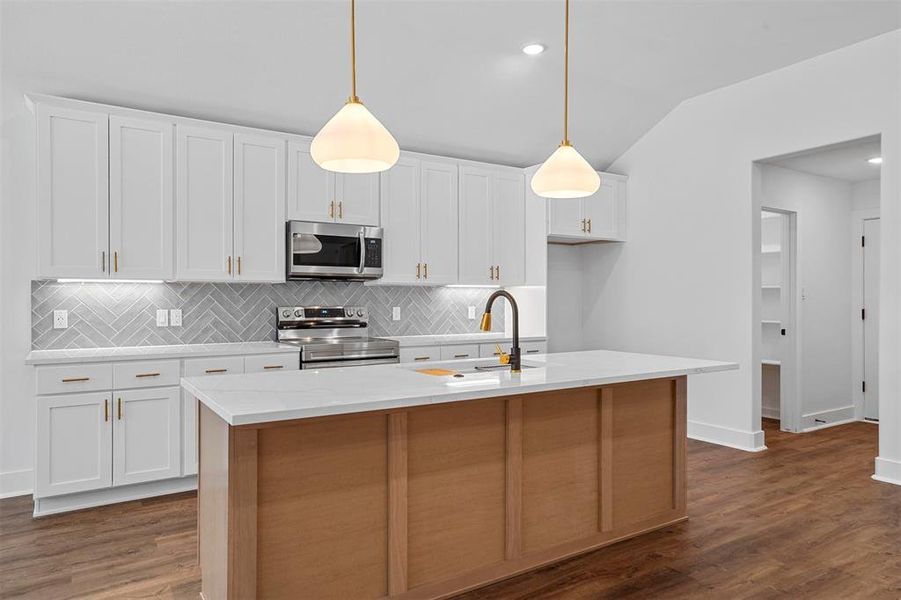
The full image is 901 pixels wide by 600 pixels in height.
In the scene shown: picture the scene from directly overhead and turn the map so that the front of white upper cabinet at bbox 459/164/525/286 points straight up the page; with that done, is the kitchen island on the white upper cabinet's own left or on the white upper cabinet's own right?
on the white upper cabinet's own right

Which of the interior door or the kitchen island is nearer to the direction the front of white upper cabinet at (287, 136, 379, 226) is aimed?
the kitchen island

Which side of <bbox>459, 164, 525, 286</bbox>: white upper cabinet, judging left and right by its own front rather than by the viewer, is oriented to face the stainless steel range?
right

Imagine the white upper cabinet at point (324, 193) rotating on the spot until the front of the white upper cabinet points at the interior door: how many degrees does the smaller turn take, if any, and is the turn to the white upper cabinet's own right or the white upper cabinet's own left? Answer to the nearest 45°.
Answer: approximately 90° to the white upper cabinet's own left

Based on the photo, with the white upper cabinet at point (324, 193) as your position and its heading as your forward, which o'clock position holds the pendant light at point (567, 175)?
The pendant light is roughly at 11 o'clock from the white upper cabinet.

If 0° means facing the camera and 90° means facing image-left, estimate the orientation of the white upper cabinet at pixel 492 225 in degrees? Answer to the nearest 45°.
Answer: approximately 315°

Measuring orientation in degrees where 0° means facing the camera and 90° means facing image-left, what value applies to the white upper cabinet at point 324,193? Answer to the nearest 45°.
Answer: approximately 0°

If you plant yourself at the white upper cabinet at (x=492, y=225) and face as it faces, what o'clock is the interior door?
The interior door is roughly at 10 o'clock from the white upper cabinet.
